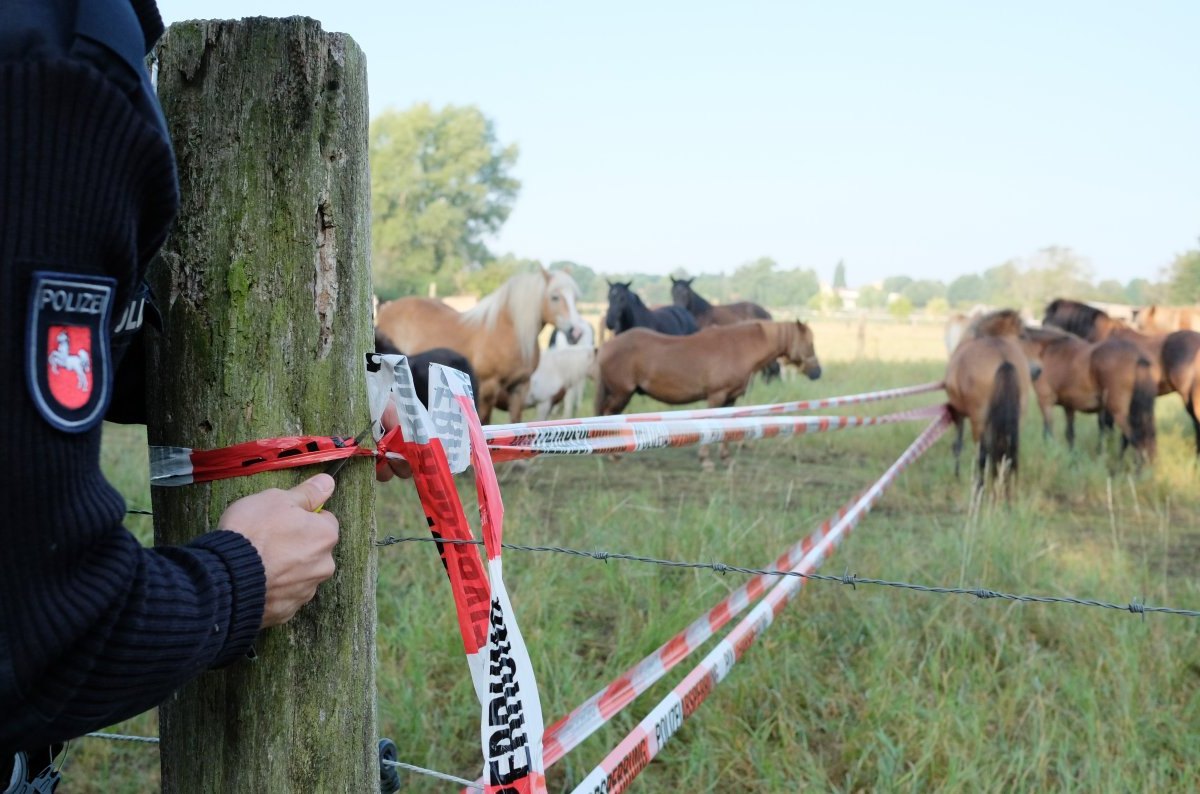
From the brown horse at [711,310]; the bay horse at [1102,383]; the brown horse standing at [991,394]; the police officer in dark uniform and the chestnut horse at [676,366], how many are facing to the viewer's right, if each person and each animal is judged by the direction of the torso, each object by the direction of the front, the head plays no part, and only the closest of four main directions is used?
2

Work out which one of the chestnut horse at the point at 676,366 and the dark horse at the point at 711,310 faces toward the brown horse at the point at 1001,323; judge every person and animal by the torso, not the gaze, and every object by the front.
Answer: the chestnut horse

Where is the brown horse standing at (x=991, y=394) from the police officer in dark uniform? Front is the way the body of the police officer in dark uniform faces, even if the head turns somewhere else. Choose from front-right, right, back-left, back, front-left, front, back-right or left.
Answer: front-left

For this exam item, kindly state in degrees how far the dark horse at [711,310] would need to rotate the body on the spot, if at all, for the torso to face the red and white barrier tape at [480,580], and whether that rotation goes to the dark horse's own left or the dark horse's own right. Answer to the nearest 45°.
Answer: approximately 90° to the dark horse's own left

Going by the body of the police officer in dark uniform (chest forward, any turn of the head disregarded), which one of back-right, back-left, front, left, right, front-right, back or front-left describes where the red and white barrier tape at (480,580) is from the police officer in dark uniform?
front-left

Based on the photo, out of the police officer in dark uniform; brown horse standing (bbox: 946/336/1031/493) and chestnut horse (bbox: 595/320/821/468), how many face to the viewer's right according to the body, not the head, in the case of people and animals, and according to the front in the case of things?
2

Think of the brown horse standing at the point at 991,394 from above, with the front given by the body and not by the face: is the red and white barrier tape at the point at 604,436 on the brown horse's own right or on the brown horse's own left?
on the brown horse's own left

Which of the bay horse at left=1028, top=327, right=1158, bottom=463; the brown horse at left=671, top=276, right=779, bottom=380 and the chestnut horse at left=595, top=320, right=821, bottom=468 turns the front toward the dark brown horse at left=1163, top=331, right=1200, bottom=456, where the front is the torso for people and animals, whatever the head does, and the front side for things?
the chestnut horse at left=595, top=320, right=821, bottom=468

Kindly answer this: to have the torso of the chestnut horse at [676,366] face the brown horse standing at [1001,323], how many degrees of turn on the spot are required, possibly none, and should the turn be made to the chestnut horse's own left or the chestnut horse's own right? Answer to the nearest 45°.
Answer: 0° — it already faces it

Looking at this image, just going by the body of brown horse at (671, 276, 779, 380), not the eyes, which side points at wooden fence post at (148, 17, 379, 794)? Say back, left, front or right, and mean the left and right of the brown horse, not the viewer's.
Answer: left

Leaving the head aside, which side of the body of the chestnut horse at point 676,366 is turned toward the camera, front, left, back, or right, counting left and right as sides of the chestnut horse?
right

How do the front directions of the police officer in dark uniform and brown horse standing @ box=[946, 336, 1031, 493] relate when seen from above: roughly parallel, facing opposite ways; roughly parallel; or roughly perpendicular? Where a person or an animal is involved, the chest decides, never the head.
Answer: roughly perpendicular

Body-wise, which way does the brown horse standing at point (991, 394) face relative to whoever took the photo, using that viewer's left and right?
facing away from the viewer and to the left of the viewer

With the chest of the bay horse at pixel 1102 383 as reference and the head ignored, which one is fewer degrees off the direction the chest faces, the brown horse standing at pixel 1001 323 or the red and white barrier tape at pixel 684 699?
the brown horse standing

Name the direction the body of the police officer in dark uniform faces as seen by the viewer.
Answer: to the viewer's right

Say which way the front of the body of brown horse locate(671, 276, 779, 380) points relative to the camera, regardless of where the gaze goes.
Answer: to the viewer's left
